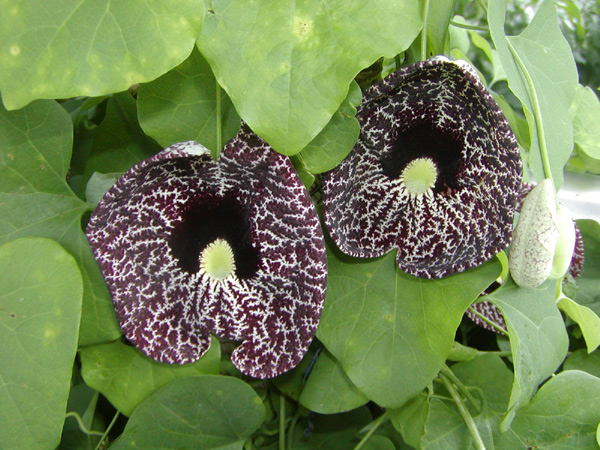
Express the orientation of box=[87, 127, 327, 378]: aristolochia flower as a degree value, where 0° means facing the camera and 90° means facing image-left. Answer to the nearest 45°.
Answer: approximately 0°

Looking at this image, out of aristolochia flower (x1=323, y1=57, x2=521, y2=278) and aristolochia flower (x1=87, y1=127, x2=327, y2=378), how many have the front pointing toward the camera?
2
